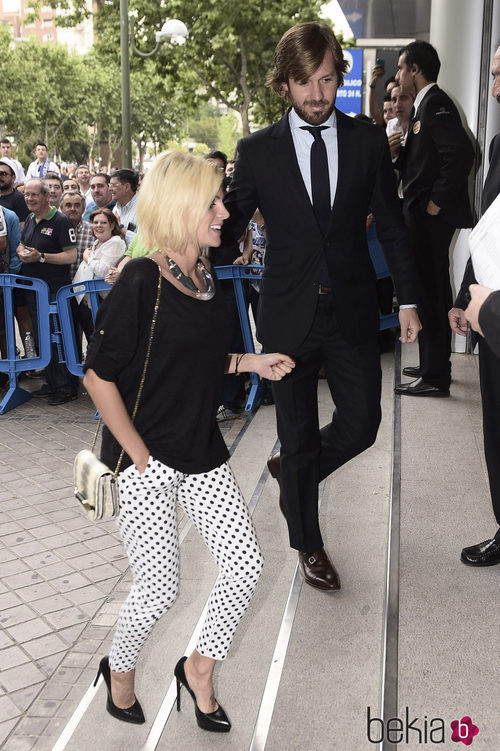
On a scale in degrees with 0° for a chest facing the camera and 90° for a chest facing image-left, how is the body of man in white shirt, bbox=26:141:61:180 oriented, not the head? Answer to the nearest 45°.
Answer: approximately 0°

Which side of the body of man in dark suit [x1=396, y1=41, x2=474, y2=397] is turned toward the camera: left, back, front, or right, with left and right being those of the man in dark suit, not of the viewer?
left

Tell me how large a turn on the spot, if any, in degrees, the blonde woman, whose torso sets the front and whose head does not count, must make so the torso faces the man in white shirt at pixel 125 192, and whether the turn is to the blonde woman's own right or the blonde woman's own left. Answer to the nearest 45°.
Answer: approximately 135° to the blonde woman's own left

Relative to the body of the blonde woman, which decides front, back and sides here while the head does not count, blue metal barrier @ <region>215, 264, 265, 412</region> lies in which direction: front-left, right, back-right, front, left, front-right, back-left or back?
back-left

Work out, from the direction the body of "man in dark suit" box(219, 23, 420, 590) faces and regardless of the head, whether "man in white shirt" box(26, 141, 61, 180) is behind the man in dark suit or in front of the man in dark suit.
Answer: behind

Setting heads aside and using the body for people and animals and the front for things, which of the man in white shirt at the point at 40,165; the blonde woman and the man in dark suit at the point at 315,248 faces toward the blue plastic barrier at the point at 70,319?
the man in white shirt

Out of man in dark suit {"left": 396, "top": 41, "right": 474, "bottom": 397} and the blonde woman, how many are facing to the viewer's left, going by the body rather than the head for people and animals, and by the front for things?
1

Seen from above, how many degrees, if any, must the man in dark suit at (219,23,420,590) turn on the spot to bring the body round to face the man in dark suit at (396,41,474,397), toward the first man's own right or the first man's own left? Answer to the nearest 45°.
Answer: approximately 180°

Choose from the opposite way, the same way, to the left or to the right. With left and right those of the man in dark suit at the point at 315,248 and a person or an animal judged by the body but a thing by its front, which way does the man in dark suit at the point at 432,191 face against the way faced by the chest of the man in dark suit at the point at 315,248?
to the right
